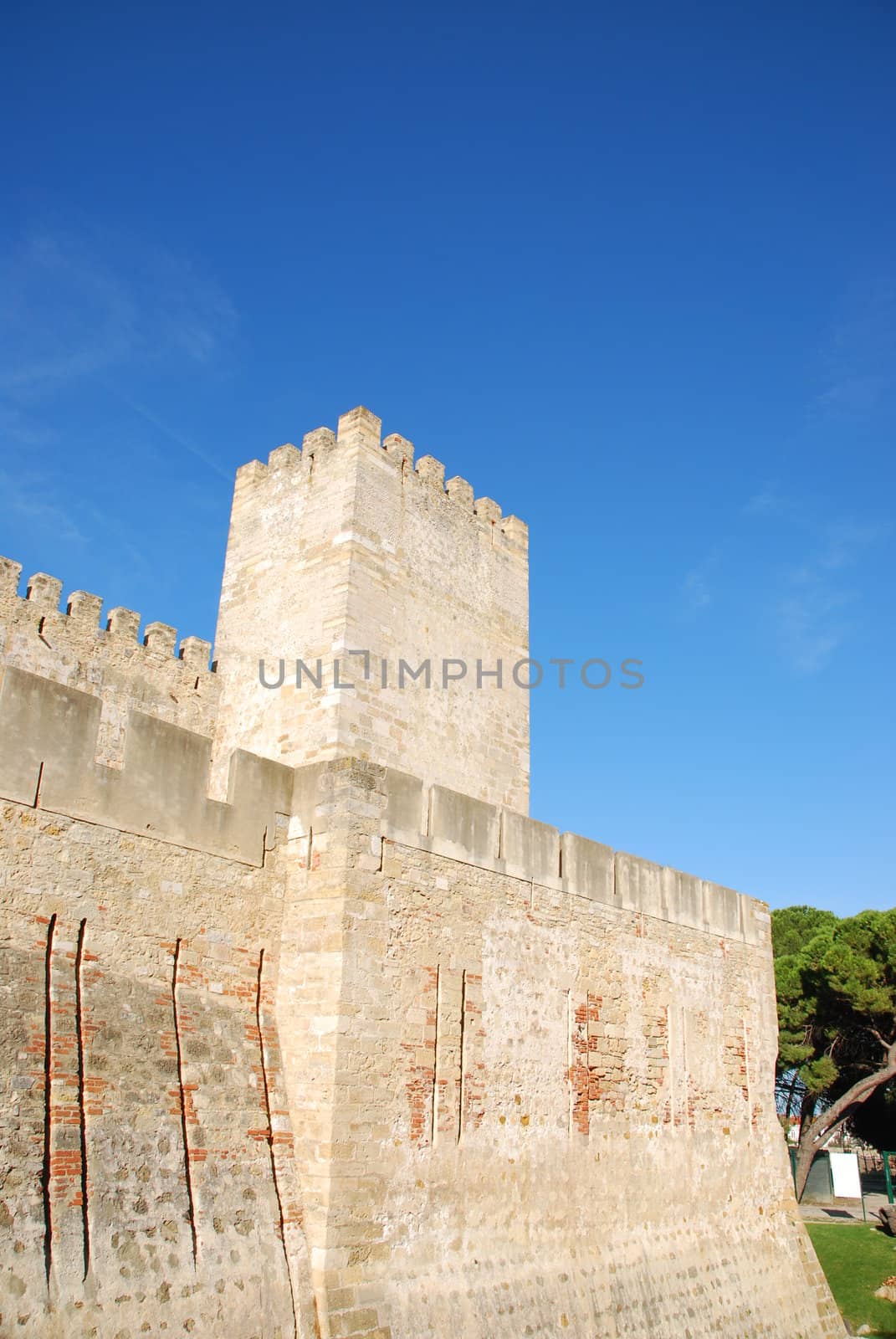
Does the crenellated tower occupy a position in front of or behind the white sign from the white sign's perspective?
in front

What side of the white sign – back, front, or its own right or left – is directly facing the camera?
front

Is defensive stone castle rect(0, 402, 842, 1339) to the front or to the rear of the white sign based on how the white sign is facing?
to the front
